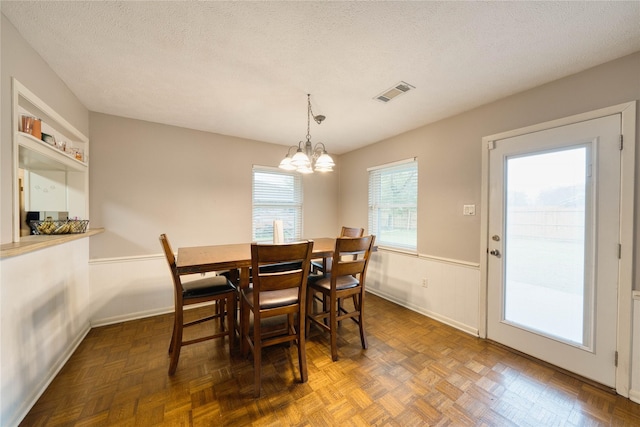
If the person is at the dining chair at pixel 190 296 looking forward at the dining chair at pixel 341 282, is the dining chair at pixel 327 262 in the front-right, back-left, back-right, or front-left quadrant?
front-left

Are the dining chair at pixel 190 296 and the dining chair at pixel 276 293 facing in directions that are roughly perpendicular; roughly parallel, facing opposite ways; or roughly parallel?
roughly perpendicular

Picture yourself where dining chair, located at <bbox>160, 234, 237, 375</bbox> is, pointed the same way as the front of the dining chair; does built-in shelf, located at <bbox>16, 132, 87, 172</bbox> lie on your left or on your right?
on your left

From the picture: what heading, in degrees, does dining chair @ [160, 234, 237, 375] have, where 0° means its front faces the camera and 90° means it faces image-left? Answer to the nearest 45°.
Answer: approximately 225°

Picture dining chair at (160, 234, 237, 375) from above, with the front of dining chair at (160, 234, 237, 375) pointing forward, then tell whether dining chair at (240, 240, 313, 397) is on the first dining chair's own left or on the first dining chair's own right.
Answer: on the first dining chair's own right

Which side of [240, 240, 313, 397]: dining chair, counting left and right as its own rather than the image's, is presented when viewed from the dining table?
front

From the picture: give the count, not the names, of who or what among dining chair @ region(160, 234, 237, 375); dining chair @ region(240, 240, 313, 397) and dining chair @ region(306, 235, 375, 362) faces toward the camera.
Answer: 0

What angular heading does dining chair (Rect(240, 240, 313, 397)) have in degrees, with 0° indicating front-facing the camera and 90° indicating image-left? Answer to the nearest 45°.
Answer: approximately 135°

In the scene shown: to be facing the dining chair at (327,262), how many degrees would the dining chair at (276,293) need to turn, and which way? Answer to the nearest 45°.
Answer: approximately 90° to its right

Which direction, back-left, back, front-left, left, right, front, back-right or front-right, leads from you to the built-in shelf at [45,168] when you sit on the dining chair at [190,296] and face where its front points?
back

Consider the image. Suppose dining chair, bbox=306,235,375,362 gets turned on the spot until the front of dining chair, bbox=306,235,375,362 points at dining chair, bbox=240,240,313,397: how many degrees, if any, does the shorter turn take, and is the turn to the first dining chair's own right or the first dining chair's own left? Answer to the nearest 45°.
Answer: approximately 90° to the first dining chair's own left

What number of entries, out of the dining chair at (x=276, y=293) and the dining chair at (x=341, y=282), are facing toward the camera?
0

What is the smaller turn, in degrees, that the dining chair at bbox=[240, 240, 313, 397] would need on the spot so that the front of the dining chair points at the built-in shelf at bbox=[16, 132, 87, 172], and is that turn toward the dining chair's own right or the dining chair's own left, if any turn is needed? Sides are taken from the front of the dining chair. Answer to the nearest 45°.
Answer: approximately 45° to the dining chair's own left

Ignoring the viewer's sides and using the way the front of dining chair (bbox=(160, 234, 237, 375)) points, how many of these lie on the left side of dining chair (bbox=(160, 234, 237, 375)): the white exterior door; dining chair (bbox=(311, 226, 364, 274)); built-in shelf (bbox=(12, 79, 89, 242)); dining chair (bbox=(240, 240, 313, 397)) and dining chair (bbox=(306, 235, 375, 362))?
1

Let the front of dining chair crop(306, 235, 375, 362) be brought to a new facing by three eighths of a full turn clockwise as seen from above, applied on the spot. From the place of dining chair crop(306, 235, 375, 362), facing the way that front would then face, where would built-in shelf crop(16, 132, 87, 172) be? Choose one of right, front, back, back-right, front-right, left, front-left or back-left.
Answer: back

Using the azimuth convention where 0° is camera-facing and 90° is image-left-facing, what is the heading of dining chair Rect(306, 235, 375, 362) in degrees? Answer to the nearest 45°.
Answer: approximately 135°

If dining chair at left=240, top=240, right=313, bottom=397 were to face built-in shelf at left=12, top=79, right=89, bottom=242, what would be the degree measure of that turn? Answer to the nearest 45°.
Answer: approximately 45° to its left
